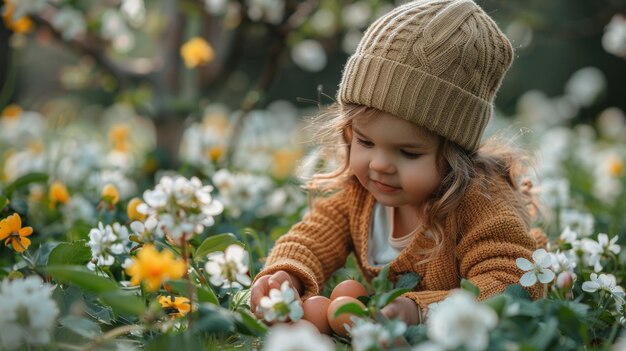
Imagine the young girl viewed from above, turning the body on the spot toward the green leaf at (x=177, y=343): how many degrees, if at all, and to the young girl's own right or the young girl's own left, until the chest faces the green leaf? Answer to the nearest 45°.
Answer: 0° — they already face it

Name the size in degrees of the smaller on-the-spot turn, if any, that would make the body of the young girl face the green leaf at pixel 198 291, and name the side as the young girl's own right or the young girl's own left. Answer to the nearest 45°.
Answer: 0° — they already face it

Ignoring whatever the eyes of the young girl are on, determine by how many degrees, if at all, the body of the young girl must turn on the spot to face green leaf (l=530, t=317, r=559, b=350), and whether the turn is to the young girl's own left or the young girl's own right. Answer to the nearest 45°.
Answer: approximately 45° to the young girl's own left

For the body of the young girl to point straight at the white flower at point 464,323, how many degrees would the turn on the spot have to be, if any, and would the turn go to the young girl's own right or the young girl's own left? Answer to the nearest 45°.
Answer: approximately 45° to the young girl's own left

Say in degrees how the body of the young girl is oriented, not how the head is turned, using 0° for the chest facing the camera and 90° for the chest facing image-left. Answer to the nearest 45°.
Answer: approximately 45°

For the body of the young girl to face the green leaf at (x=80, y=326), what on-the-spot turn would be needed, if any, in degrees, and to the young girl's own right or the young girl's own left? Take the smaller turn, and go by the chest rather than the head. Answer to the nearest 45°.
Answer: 0° — they already face it

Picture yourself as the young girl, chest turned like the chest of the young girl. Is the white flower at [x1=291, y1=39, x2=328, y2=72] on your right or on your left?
on your right

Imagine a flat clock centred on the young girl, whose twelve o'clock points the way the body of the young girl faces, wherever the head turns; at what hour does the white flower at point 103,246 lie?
The white flower is roughly at 1 o'clock from the young girl.

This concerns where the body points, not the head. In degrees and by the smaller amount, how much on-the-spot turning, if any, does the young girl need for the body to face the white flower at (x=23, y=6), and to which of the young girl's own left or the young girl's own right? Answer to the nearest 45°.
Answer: approximately 90° to the young girl's own right

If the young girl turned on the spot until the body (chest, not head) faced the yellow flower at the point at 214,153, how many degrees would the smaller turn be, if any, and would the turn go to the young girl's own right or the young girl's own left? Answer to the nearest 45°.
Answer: approximately 90° to the young girl's own right

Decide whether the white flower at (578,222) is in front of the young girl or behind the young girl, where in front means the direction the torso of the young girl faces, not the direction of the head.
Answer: behind
